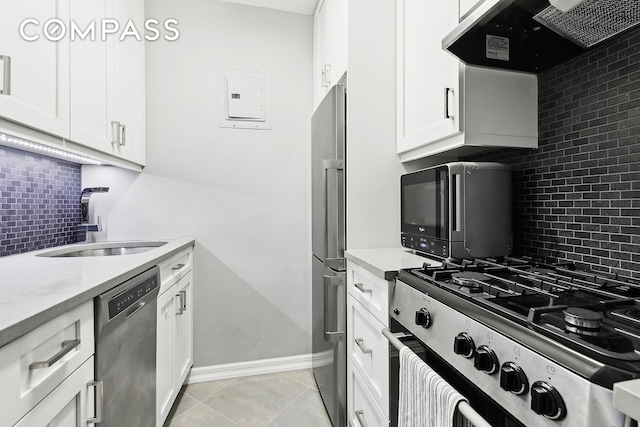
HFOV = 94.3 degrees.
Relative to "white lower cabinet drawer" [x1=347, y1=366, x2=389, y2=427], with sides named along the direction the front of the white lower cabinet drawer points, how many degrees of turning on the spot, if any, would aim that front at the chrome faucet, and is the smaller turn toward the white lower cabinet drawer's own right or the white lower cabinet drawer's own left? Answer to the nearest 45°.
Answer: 0° — it already faces it

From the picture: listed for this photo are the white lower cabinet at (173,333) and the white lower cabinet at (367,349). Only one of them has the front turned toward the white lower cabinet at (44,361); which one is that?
the white lower cabinet at (367,349)

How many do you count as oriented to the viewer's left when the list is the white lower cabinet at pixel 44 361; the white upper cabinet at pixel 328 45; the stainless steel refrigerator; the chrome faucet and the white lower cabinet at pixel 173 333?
2

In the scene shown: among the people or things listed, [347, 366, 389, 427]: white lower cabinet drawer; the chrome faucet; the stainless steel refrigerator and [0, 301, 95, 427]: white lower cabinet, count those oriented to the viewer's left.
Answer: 2

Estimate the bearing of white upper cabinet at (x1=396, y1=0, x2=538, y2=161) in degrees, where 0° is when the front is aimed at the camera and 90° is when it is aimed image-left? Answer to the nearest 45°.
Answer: approximately 45°

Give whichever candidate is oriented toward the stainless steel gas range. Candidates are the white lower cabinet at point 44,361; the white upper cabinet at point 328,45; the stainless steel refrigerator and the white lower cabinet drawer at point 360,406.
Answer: the white lower cabinet at point 44,361

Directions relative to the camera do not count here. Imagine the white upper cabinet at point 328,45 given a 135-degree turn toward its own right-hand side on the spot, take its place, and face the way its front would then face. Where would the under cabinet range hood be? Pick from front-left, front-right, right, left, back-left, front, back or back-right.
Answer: right

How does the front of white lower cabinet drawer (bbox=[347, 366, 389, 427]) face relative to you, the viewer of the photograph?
facing to the left of the viewer

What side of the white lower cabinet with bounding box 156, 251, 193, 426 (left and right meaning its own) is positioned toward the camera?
right

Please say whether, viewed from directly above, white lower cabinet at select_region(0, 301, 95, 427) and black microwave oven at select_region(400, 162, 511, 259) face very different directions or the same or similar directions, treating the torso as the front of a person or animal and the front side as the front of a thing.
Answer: very different directions

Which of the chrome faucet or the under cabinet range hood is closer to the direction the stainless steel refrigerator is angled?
the chrome faucet

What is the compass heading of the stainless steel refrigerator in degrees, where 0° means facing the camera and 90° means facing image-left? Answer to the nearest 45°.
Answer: approximately 90°
